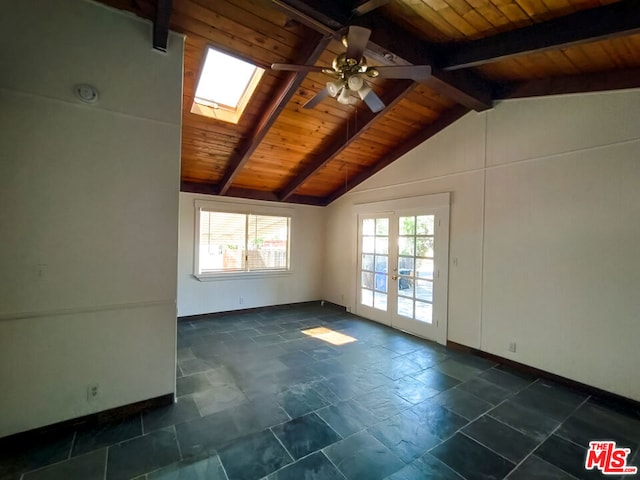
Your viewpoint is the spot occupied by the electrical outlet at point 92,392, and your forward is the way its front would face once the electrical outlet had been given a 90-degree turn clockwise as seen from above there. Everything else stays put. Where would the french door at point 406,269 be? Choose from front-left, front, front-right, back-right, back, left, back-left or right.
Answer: back
